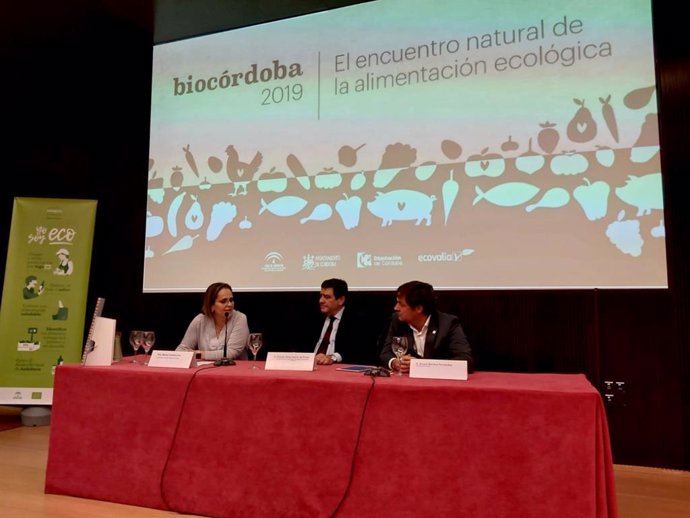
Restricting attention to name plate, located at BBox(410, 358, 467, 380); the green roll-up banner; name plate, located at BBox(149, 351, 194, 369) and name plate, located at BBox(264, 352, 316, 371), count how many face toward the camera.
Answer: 4

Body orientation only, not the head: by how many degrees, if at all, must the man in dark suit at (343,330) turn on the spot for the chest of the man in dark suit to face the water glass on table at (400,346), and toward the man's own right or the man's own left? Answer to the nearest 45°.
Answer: approximately 45° to the man's own left

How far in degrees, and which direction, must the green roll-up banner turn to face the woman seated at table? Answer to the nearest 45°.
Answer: approximately 45° to its left

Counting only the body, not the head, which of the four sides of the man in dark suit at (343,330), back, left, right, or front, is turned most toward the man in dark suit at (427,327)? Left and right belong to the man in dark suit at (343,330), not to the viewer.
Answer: left

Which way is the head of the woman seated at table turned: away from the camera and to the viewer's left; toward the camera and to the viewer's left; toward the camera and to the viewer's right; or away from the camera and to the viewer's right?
toward the camera and to the viewer's right

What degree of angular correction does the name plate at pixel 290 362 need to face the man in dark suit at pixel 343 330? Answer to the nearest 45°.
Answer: approximately 180°

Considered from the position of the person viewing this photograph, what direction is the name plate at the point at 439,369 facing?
facing the viewer

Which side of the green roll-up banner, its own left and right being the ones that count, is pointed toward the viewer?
front

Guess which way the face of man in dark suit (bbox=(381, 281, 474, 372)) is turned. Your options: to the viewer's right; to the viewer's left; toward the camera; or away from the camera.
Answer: to the viewer's left

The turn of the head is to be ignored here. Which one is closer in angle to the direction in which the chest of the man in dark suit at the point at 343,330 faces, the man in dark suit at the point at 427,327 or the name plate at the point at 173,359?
the name plate
